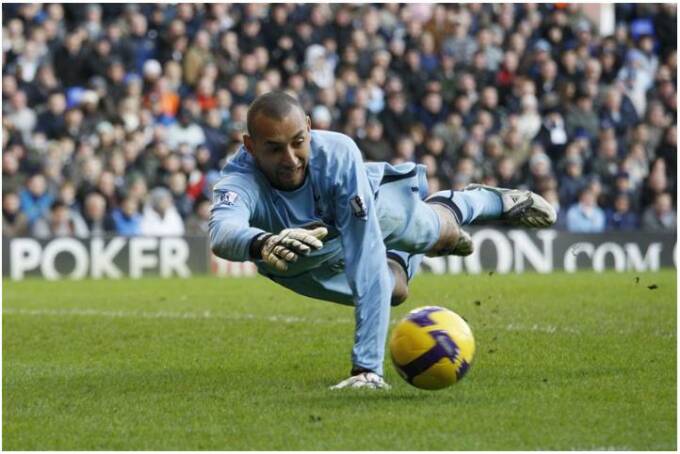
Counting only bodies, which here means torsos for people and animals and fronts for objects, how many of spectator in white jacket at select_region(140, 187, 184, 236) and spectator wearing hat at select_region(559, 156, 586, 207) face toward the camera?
2

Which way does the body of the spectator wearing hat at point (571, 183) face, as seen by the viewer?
toward the camera

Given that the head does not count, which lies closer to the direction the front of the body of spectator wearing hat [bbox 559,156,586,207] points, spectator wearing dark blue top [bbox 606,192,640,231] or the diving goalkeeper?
the diving goalkeeper

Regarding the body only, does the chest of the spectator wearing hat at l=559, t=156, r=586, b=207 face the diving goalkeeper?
yes

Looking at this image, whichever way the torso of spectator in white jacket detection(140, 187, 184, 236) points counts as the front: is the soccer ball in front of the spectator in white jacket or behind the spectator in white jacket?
in front

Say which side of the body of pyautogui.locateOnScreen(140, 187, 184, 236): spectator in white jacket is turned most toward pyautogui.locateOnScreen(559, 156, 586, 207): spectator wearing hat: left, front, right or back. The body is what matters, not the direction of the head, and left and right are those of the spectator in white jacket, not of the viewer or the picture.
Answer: left

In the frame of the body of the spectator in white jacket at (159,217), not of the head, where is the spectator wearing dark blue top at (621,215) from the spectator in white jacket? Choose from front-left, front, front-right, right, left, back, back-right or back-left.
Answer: left

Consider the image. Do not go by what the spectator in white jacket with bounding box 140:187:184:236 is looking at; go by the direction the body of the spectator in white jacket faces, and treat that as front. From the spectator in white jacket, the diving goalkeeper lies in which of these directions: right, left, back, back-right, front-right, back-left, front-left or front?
front

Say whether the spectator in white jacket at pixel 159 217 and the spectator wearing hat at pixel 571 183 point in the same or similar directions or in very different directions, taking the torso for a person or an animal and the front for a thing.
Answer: same or similar directions

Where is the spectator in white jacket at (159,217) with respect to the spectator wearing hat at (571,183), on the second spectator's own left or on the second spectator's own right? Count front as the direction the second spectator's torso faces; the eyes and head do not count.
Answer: on the second spectator's own right
